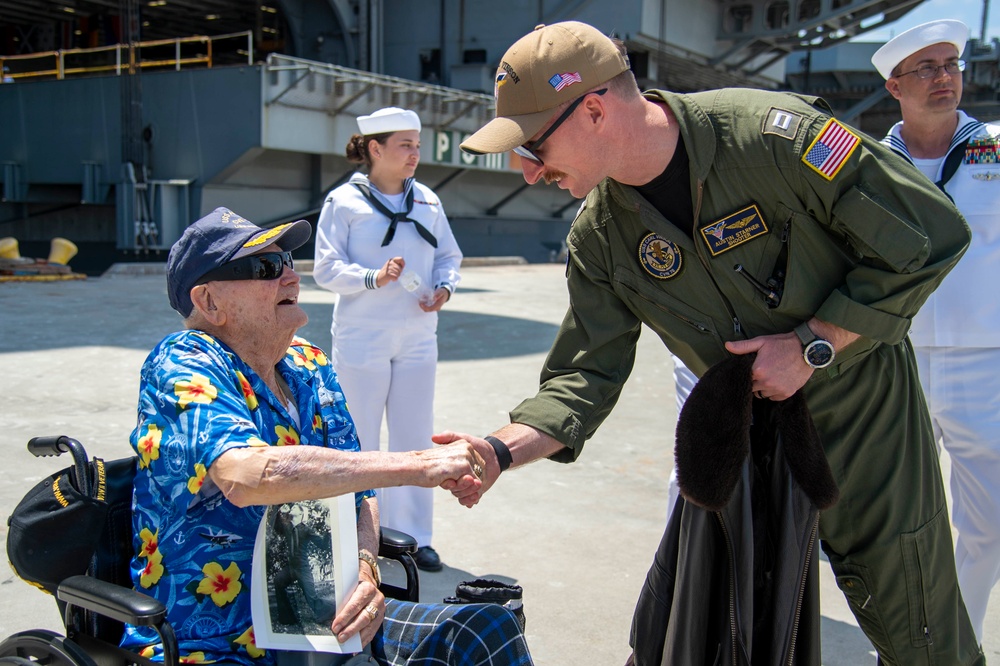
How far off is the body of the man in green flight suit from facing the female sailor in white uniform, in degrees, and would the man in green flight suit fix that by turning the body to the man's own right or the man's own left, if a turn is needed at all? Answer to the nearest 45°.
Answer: approximately 90° to the man's own right

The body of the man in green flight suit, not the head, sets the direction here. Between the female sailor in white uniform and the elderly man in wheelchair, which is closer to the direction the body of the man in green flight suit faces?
the elderly man in wheelchair

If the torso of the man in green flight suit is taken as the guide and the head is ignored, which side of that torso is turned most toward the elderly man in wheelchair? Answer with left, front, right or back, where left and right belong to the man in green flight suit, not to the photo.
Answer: front

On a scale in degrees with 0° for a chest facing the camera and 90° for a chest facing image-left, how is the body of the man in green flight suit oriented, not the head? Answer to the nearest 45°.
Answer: approximately 45°

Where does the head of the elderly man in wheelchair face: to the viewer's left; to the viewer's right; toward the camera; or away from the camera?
to the viewer's right

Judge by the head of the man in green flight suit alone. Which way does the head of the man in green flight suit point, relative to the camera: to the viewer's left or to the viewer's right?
to the viewer's left

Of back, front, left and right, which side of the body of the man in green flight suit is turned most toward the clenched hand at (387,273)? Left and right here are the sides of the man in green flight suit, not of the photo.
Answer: right
